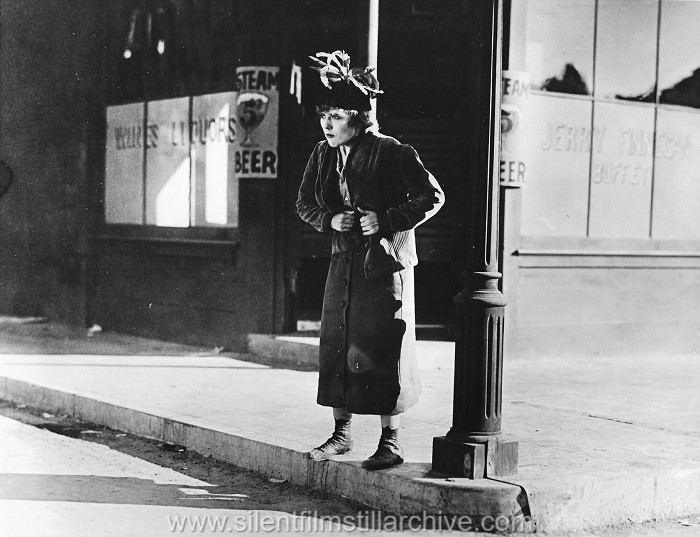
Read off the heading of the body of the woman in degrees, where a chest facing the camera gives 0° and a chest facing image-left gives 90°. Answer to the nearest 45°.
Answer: approximately 45°

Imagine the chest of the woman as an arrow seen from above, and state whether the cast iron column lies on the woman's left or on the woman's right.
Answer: on the woman's left
